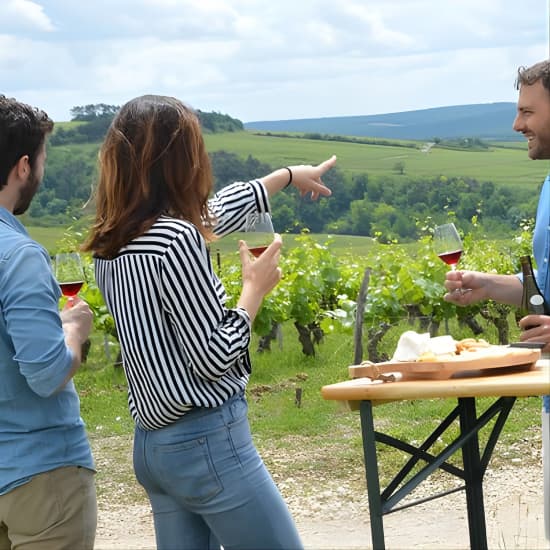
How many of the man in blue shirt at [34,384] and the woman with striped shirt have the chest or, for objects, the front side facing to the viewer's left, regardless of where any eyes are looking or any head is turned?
0

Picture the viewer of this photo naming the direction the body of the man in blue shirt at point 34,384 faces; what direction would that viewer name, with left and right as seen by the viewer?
facing away from the viewer and to the right of the viewer

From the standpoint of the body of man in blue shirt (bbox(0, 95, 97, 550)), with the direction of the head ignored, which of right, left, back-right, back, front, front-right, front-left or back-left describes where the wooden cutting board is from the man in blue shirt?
front-right

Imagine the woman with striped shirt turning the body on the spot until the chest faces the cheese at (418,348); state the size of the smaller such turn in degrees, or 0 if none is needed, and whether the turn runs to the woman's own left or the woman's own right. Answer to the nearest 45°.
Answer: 0° — they already face it

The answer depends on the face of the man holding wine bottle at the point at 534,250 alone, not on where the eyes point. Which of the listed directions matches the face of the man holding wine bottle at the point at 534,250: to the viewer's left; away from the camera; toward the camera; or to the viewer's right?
to the viewer's left

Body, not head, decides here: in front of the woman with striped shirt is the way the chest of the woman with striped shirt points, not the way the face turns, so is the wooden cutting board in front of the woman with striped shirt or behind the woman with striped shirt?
in front

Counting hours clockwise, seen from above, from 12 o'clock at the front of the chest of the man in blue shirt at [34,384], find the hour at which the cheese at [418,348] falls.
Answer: The cheese is roughly at 1 o'clock from the man in blue shirt.

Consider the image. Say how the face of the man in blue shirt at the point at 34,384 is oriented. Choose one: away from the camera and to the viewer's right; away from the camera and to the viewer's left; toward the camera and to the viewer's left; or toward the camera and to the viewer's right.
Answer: away from the camera and to the viewer's right

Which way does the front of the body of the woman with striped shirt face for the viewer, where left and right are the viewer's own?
facing away from the viewer and to the right of the viewer

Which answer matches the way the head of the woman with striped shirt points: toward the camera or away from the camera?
away from the camera
